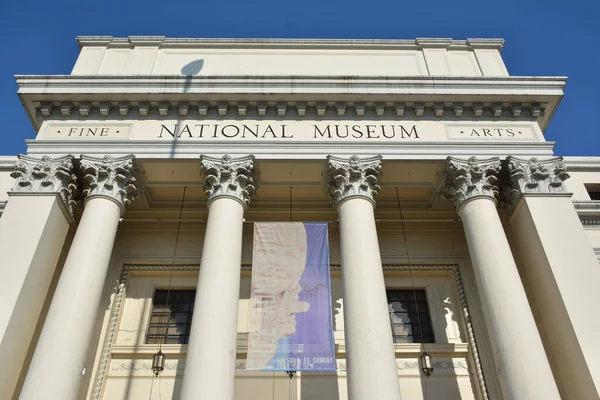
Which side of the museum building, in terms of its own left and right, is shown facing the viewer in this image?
front

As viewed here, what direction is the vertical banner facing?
toward the camera

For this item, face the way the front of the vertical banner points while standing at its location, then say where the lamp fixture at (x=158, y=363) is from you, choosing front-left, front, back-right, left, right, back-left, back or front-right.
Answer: back-right

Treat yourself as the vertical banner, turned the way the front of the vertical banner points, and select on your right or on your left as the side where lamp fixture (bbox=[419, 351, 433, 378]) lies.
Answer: on your left
